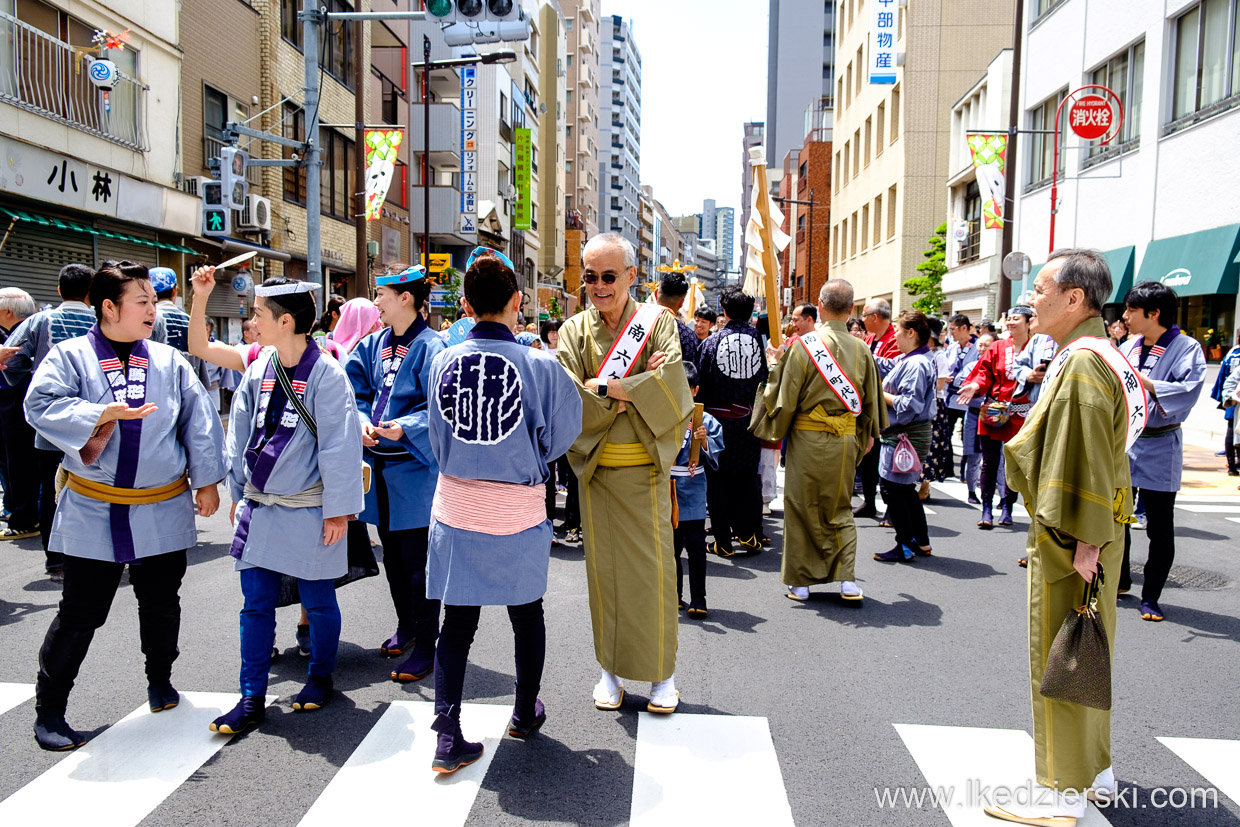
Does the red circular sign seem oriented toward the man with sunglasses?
yes

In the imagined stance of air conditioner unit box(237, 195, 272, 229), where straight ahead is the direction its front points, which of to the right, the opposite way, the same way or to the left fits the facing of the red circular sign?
to the right

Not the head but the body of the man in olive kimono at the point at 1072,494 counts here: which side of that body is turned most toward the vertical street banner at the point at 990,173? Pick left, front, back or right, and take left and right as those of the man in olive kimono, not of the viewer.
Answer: right

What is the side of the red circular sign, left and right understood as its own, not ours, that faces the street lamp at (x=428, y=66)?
right

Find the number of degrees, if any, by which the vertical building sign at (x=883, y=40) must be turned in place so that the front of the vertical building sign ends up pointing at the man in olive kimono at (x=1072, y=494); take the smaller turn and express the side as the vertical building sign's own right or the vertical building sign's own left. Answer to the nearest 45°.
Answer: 0° — it already faces them

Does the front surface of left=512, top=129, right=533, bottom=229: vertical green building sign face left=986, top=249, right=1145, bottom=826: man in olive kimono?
yes

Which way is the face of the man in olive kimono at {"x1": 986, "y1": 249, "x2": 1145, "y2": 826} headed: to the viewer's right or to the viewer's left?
to the viewer's left

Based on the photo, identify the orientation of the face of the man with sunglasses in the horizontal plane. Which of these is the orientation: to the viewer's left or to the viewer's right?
to the viewer's left

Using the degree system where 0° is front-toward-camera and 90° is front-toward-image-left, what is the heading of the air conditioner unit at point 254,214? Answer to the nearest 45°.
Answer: approximately 315°

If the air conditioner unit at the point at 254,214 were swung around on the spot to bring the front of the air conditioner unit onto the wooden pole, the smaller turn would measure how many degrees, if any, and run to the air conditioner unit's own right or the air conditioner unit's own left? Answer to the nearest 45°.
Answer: approximately 45° to the air conditioner unit's own right

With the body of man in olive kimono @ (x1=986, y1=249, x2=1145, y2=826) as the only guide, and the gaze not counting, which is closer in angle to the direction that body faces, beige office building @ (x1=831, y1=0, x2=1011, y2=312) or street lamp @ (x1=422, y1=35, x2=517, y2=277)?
the street lamp
